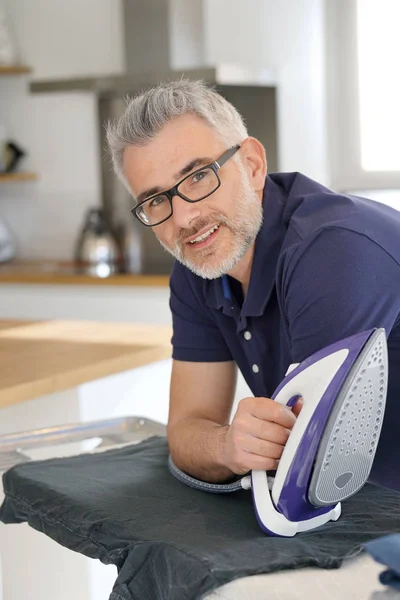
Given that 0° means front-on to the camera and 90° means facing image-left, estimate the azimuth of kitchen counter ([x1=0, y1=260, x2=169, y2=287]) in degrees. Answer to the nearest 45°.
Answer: approximately 0°

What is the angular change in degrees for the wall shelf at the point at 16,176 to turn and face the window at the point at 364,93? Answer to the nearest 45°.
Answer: approximately 45° to its left

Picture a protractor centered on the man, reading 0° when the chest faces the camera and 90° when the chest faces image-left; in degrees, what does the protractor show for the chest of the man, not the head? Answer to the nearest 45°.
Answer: approximately 45°

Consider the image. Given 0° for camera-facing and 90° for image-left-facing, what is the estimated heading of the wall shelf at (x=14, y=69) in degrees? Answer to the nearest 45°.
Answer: approximately 0°

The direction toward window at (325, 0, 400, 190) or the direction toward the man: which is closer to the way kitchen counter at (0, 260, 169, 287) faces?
the man

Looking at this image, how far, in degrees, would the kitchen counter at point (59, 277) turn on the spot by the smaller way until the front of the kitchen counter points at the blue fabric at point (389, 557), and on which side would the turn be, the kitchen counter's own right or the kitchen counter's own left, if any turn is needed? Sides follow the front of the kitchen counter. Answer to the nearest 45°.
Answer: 0° — it already faces it

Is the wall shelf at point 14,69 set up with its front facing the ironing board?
yes

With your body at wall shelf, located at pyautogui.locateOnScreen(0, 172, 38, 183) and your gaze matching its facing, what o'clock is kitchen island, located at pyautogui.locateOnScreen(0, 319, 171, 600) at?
The kitchen island is roughly at 12 o'clock from the wall shelf.
